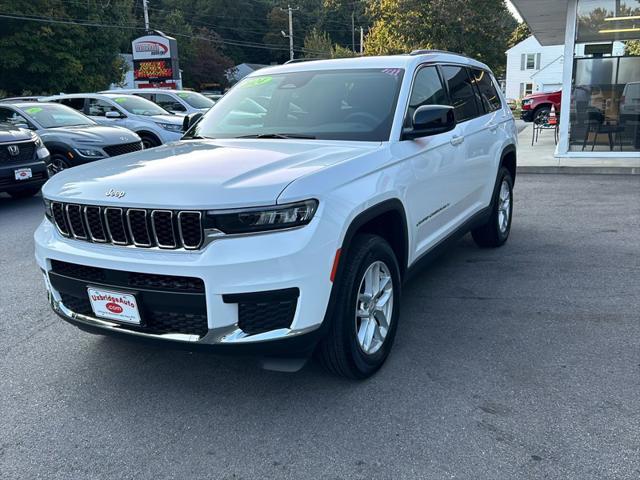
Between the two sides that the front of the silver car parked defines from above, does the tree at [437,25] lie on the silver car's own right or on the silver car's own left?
on the silver car's own left

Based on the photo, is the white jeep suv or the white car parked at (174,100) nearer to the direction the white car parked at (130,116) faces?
the white jeep suv

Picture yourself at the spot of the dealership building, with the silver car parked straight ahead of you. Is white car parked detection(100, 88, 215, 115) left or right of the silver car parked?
right

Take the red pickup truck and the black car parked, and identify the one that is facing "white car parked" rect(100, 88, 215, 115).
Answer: the red pickup truck

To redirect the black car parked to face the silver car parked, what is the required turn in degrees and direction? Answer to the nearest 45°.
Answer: approximately 90° to its left

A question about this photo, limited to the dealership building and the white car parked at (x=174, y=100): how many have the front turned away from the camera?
0

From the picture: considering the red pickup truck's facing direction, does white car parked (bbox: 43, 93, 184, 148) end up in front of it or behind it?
in front

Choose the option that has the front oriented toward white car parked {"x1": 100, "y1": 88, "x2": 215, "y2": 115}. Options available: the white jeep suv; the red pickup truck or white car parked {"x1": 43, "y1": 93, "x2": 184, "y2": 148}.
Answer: the red pickup truck

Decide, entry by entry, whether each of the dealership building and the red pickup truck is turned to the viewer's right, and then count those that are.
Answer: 0
